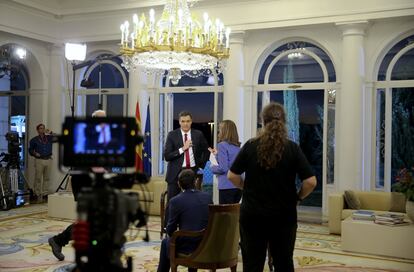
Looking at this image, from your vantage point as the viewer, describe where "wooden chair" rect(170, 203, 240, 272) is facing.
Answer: facing away from the viewer and to the left of the viewer

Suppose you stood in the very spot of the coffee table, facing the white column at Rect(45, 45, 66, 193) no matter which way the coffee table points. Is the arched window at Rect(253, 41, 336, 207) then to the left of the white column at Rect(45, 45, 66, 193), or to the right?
right

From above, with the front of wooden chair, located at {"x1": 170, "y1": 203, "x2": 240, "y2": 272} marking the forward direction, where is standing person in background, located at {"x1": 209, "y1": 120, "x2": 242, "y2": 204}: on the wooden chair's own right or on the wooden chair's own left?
on the wooden chair's own right

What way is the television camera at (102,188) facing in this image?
away from the camera

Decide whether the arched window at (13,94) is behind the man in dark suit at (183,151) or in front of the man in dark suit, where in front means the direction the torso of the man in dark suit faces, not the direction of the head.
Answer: behind

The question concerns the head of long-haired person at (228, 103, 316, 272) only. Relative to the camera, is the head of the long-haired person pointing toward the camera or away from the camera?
away from the camera

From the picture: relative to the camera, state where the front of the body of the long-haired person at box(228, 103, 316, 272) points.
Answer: away from the camera

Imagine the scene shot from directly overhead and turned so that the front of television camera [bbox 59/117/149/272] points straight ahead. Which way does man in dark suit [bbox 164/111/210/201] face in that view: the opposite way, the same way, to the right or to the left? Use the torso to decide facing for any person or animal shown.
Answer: the opposite way

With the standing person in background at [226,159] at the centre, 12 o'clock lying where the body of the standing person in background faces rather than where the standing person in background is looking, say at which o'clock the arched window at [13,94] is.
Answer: The arched window is roughly at 12 o'clock from the standing person in background.
